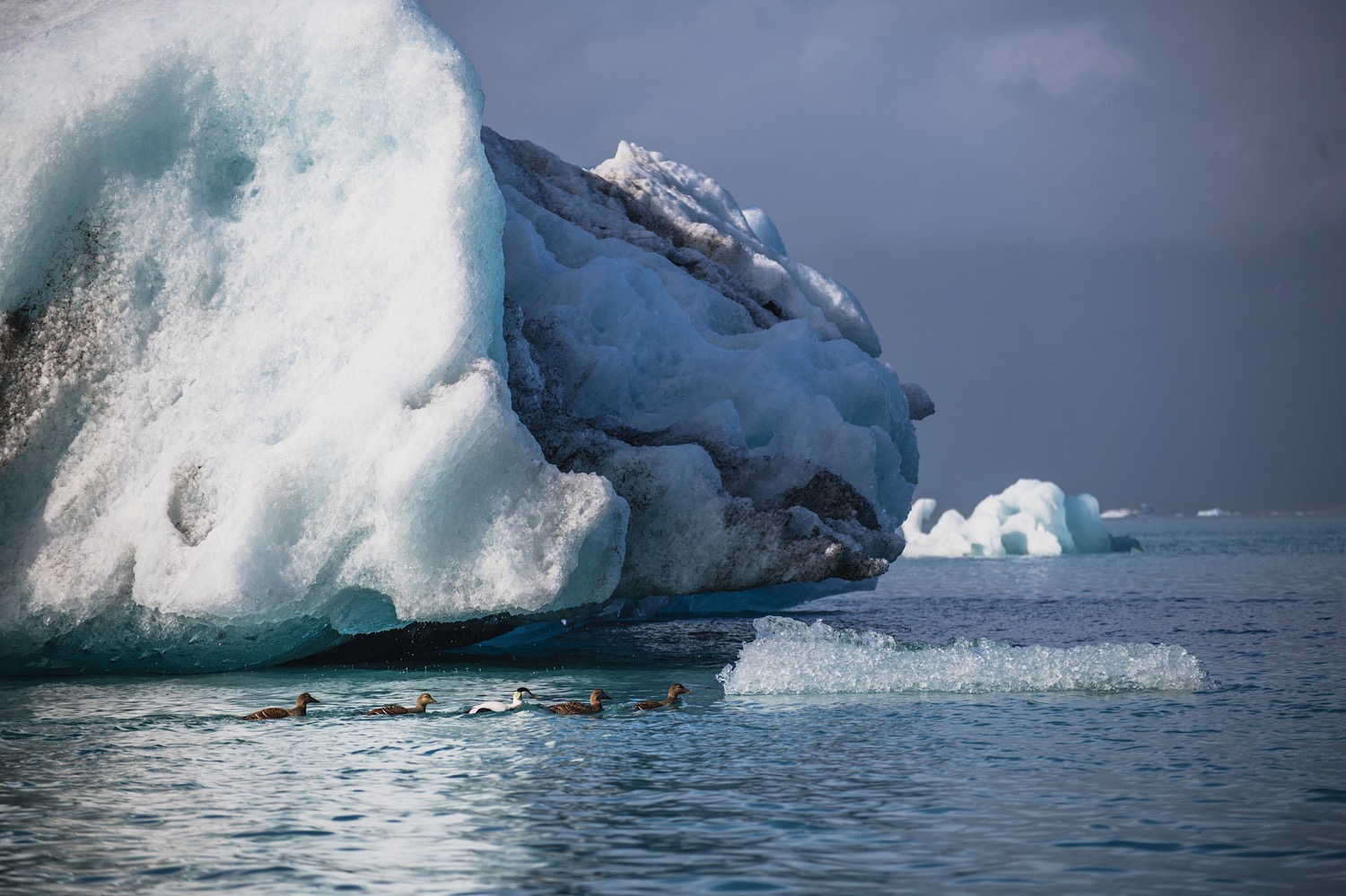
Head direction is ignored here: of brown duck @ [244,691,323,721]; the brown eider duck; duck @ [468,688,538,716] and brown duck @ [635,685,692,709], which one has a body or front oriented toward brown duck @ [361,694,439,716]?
brown duck @ [244,691,323,721]

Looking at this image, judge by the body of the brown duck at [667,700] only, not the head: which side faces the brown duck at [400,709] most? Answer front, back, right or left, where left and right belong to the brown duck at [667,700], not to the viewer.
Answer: back

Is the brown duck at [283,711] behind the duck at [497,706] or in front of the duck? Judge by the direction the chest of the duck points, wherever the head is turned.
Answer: behind

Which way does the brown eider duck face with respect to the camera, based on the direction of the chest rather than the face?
to the viewer's right

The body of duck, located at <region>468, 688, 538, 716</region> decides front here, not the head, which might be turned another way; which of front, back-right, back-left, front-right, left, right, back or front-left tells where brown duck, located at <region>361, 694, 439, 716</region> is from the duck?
back

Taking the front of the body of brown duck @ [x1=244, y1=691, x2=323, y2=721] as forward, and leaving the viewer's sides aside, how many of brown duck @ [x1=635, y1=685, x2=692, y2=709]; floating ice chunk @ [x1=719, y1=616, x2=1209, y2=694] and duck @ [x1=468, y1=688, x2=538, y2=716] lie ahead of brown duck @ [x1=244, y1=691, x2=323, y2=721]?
3

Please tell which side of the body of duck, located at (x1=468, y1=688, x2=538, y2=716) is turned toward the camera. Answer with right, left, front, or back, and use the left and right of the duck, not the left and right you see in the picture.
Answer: right

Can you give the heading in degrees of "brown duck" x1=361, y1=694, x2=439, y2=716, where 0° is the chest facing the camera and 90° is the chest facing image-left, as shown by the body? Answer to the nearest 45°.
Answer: approximately 270°

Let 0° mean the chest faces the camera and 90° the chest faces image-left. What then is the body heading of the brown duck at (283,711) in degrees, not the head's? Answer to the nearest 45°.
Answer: approximately 270°
